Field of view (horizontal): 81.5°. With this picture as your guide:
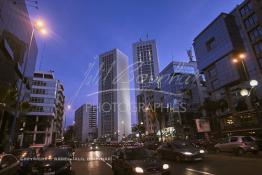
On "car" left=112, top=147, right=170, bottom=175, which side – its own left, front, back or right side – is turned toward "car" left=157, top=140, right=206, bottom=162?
left

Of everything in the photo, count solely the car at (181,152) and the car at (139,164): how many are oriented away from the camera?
0

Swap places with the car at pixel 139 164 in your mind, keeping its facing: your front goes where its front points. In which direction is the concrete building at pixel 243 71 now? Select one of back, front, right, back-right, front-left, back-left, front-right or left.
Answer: left

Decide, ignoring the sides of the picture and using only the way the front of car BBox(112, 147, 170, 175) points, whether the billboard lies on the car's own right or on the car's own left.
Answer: on the car's own left

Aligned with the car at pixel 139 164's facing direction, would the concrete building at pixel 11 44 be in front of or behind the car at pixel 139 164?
behind

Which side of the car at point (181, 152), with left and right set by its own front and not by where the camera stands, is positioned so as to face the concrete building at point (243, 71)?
left

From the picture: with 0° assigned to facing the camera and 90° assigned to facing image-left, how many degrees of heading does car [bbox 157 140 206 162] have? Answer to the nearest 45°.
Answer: approximately 315°

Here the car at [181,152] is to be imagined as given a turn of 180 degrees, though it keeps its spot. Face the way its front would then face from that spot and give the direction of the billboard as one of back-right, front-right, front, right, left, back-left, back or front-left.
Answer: front-right

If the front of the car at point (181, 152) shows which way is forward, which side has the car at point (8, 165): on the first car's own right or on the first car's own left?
on the first car's own right
